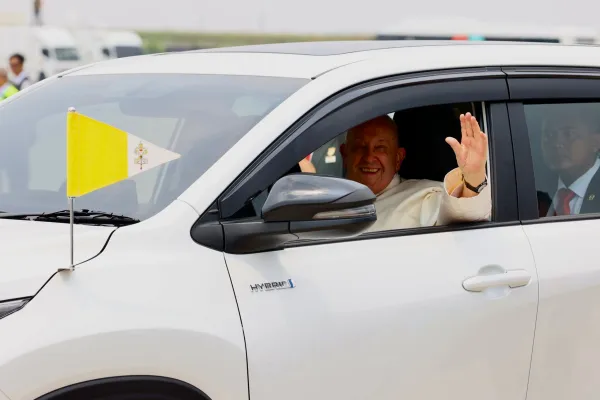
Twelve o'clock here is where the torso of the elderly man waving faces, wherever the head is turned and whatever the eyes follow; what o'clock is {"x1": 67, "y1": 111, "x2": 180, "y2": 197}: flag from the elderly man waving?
The flag is roughly at 12 o'clock from the elderly man waving.

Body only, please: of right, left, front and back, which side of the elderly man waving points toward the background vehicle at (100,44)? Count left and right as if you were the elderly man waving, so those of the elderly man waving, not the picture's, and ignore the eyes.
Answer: right

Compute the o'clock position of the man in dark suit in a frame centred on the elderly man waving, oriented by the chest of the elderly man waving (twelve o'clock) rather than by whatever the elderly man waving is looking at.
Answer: The man in dark suit is roughly at 7 o'clock from the elderly man waving.

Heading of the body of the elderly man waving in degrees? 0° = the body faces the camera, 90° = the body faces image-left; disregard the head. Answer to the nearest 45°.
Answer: approximately 45°

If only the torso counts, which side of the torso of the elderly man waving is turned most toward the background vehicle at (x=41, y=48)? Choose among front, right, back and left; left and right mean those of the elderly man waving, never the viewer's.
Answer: right
